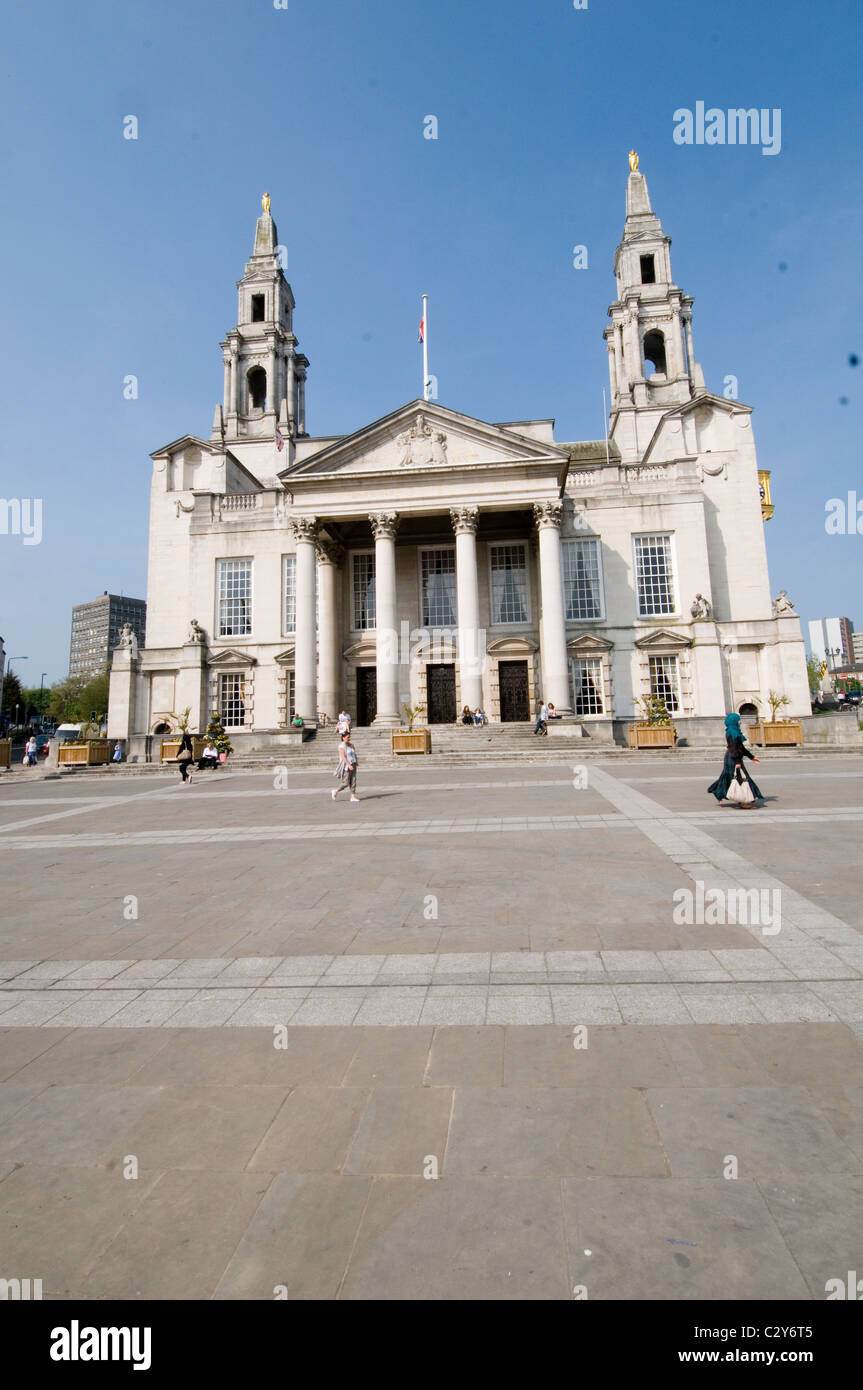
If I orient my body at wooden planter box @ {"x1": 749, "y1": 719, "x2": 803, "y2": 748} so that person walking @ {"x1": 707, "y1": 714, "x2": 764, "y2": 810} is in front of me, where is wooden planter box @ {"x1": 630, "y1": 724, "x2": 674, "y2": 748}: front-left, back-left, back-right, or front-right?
front-right

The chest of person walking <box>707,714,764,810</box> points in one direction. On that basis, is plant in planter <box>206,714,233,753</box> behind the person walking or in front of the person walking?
behind

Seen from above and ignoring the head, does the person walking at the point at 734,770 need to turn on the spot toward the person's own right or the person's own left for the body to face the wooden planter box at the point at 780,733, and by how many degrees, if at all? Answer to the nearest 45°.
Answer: approximately 90° to the person's own left

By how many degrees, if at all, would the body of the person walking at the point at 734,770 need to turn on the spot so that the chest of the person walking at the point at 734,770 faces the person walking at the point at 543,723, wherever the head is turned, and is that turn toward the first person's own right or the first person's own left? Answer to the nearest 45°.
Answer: approximately 135° to the first person's own left

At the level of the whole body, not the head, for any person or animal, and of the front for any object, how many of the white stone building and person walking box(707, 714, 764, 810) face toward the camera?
1

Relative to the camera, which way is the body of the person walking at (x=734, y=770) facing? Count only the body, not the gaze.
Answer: to the viewer's right

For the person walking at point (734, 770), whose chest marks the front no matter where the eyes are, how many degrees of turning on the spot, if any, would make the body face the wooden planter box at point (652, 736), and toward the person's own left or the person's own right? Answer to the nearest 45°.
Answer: approximately 90° to the person's own left

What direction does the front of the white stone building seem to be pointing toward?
toward the camera

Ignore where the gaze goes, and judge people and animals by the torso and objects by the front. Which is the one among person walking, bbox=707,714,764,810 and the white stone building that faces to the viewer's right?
the person walking
